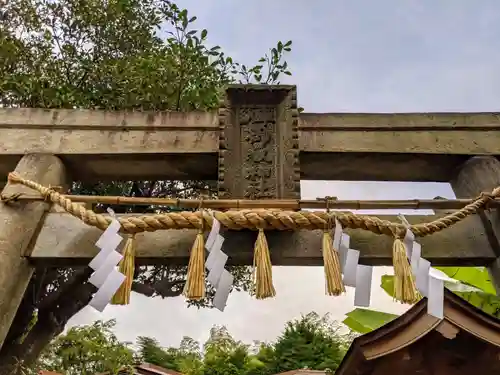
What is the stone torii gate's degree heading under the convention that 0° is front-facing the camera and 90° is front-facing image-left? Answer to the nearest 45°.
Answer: approximately 0°

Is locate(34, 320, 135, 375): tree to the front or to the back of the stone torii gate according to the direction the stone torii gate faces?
to the back

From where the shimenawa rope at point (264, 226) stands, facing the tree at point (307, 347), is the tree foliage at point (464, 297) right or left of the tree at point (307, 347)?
right

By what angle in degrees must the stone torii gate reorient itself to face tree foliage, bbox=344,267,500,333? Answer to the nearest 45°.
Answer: approximately 135° to its left

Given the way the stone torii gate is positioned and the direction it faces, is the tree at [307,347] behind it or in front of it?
behind
